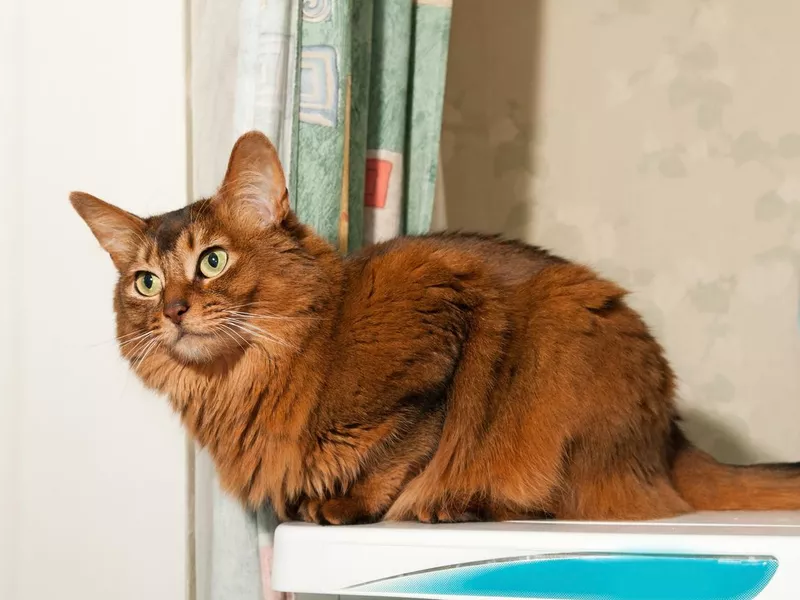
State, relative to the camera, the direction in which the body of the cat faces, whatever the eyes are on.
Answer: to the viewer's left
